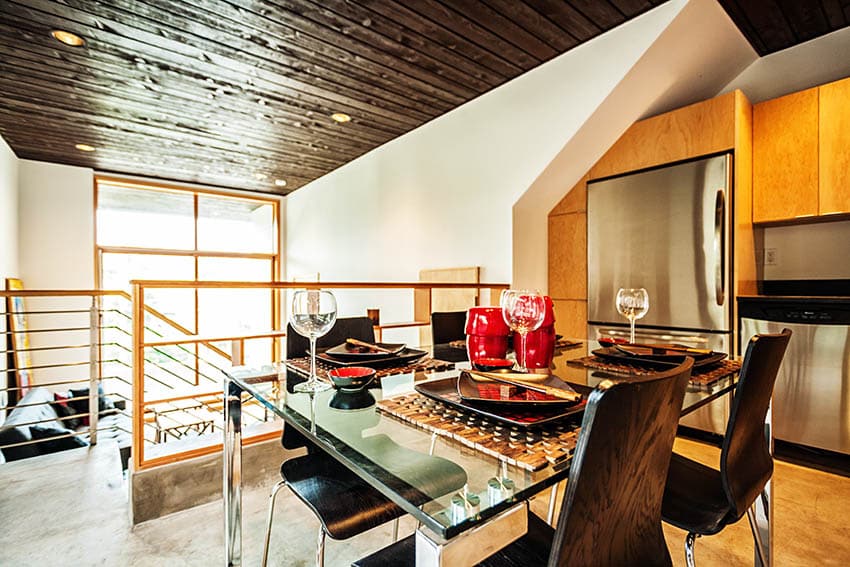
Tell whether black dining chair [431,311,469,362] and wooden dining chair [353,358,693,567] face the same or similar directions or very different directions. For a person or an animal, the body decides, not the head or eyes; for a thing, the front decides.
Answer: very different directions

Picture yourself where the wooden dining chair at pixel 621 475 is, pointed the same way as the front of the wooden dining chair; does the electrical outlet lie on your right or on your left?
on your right

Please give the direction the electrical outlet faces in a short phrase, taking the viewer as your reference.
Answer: facing the viewer

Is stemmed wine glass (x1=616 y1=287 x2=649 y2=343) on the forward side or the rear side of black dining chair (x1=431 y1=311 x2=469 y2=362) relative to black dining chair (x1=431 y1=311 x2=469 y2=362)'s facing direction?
on the forward side

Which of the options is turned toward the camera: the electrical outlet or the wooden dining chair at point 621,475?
the electrical outlet

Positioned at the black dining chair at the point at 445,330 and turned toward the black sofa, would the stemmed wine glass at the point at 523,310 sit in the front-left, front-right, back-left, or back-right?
back-left

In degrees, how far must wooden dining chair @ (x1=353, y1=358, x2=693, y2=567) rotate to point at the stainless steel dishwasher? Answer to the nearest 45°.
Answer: approximately 90° to its right

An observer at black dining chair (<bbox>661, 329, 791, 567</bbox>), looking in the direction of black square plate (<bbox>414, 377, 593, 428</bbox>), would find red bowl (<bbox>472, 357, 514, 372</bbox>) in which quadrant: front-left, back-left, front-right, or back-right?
front-right

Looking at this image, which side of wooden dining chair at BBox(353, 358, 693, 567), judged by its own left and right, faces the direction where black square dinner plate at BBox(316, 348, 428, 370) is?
front

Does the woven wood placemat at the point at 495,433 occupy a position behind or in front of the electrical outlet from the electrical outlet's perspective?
in front

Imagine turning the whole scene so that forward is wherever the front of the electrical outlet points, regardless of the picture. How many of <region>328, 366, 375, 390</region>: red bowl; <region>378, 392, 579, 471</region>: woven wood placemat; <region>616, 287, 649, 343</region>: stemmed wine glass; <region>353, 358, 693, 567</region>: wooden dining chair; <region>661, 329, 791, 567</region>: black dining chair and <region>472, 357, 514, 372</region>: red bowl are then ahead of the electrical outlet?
6

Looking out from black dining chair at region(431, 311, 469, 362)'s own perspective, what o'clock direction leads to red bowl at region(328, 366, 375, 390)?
The red bowl is roughly at 2 o'clock from the black dining chair.

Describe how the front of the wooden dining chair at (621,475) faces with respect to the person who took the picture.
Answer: facing away from the viewer and to the left of the viewer

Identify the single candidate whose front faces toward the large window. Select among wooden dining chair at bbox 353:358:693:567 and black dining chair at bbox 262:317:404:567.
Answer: the wooden dining chair

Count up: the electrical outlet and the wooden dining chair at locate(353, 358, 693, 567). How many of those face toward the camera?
1

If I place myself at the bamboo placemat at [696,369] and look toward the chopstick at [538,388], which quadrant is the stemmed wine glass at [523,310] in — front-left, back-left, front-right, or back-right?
front-right

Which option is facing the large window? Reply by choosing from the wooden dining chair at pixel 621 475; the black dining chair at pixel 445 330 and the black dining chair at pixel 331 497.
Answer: the wooden dining chair
